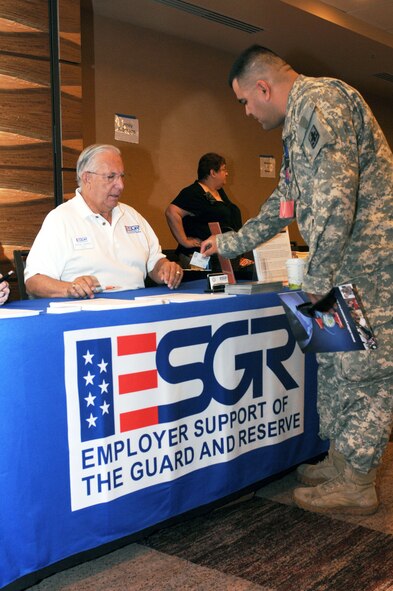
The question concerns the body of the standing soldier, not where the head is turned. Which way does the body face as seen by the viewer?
to the viewer's left

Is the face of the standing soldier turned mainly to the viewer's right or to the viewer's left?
to the viewer's left

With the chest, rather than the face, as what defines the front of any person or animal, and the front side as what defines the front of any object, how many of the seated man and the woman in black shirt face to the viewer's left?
0

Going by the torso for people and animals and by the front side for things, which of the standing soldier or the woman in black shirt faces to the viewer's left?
the standing soldier

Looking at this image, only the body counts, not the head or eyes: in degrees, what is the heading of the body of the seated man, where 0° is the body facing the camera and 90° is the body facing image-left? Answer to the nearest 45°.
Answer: approximately 315°

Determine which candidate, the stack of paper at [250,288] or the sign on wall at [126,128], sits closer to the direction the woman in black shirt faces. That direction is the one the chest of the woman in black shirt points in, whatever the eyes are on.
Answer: the stack of paper

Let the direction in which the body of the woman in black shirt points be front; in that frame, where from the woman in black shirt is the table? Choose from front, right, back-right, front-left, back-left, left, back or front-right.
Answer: front-right

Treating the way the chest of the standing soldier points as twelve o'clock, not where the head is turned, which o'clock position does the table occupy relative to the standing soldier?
The table is roughly at 11 o'clock from the standing soldier.

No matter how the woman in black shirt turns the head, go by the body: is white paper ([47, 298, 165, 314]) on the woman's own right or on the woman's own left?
on the woman's own right

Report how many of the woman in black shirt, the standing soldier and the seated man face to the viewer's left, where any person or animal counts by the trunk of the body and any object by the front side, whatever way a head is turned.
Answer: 1
